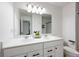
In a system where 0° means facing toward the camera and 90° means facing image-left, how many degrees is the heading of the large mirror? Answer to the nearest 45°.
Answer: approximately 315°

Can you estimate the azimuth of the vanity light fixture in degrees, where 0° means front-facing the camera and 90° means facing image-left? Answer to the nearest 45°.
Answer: approximately 315°

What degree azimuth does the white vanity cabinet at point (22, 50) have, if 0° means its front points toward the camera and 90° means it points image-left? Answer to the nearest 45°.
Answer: approximately 315°
